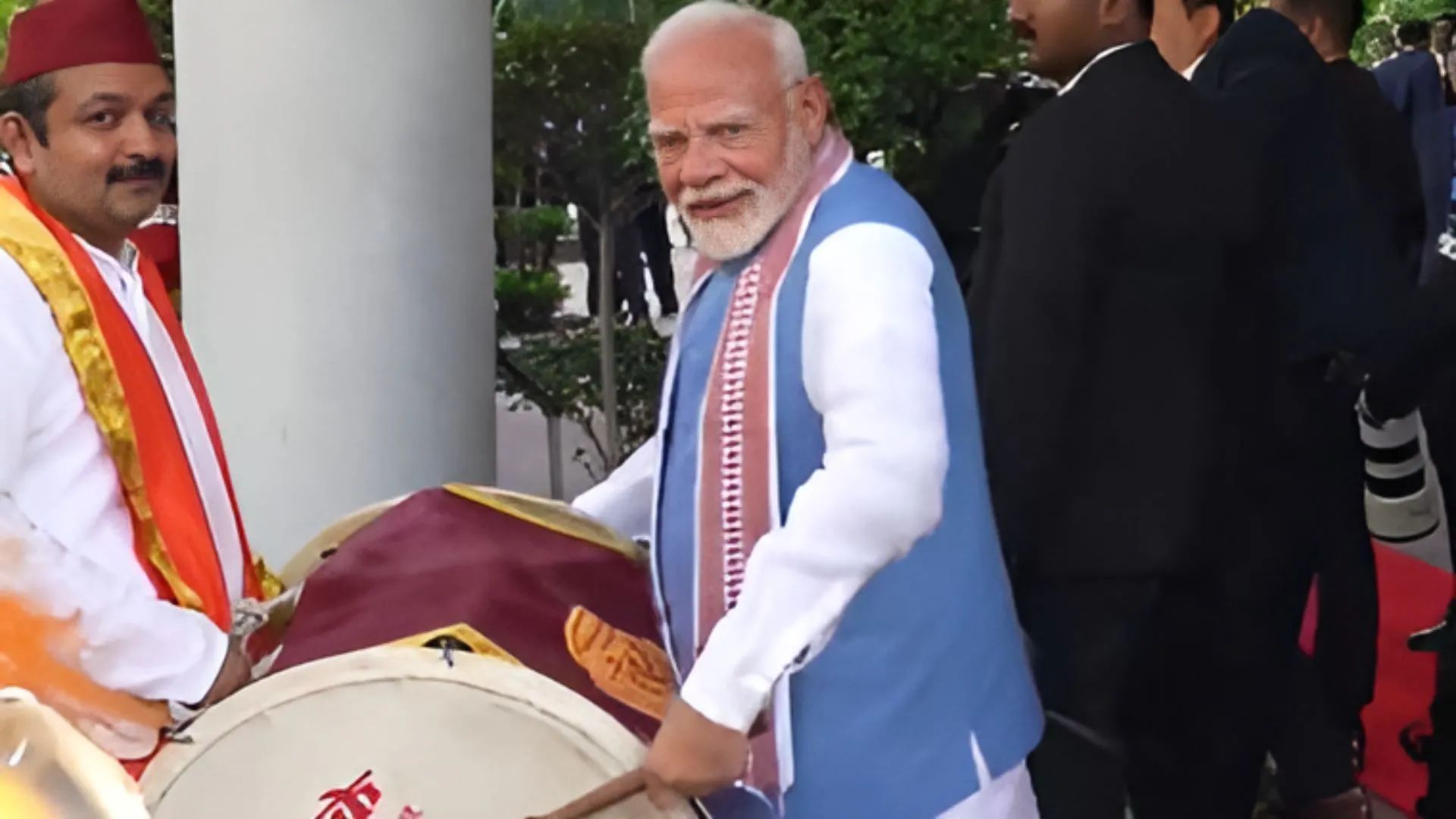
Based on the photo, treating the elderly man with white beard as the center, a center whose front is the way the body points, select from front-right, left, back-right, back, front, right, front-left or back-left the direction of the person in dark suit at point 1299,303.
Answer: back

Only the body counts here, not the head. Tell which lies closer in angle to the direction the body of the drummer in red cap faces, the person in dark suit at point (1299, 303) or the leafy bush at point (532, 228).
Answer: the person in dark suit

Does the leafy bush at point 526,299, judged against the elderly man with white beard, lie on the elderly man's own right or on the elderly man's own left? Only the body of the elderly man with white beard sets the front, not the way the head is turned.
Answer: on the elderly man's own right

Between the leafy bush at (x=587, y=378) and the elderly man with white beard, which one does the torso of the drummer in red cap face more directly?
the elderly man with white beard

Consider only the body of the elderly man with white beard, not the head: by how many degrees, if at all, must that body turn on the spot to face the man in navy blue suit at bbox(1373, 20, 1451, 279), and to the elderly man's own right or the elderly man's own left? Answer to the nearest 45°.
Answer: approximately 180°

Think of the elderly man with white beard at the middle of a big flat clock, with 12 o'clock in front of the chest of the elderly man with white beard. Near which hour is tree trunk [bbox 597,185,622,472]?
The tree trunk is roughly at 4 o'clock from the elderly man with white beard.

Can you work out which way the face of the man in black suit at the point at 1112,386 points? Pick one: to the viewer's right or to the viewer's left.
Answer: to the viewer's left

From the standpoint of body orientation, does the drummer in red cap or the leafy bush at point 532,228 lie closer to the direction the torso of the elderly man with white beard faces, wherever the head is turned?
the drummer in red cap

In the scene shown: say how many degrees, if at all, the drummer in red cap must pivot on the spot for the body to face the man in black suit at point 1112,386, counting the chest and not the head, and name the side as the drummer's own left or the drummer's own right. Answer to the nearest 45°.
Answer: approximately 45° to the drummer's own left

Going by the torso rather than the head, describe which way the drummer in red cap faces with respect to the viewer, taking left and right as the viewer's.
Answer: facing the viewer and to the right of the viewer

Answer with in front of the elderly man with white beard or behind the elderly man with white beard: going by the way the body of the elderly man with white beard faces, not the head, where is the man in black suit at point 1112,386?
behind

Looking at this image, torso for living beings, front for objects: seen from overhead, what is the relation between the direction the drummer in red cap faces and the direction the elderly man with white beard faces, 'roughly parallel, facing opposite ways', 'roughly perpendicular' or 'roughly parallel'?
roughly perpendicular

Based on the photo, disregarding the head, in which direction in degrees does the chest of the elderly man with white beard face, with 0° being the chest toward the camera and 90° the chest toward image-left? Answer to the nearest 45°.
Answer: approximately 45°

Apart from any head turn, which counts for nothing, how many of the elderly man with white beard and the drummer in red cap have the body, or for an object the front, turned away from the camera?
0

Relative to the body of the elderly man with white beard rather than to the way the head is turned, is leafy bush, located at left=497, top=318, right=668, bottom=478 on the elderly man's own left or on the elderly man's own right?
on the elderly man's own right

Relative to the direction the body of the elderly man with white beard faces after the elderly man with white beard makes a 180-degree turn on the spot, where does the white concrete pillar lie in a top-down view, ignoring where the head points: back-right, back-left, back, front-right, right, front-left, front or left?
left
